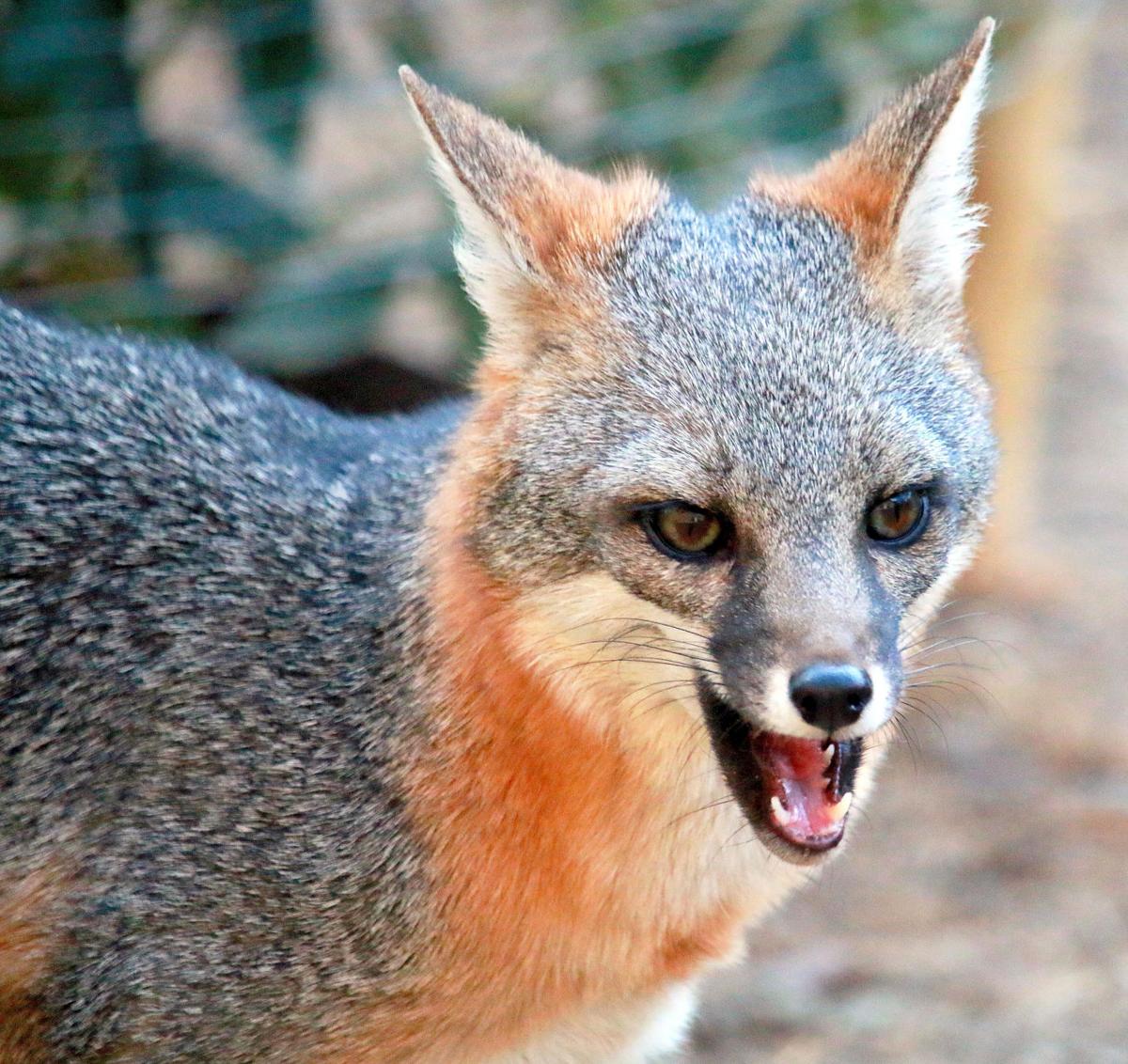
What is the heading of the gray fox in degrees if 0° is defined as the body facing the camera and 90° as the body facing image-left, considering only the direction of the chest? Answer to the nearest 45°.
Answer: approximately 315°
